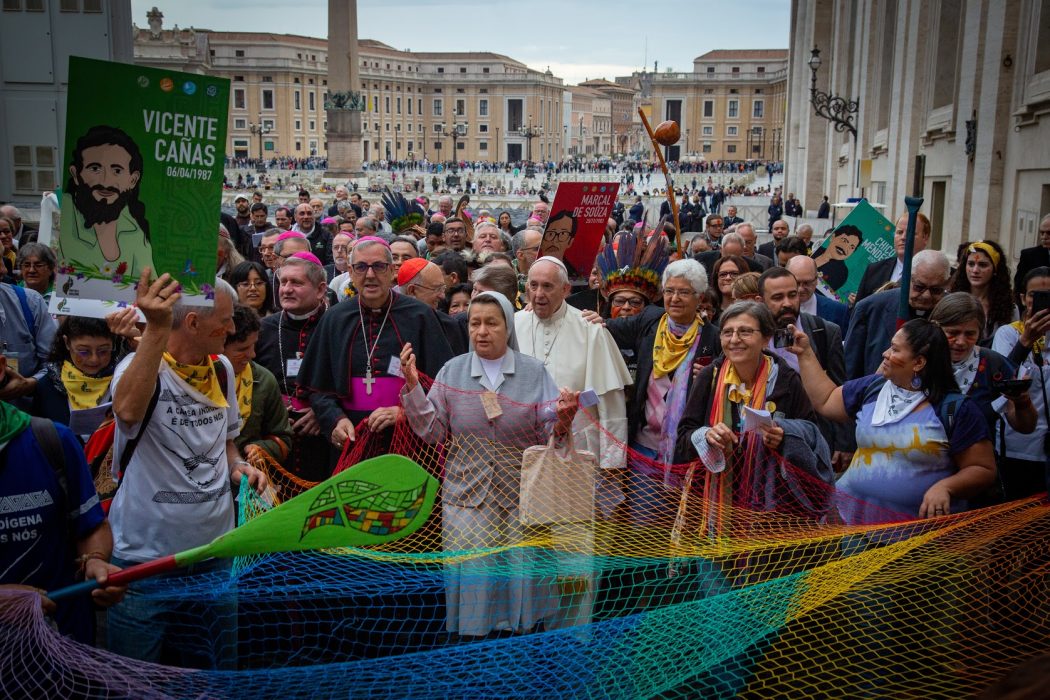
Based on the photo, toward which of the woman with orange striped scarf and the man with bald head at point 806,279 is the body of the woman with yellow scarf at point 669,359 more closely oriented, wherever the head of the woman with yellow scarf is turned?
the woman with orange striped scarf

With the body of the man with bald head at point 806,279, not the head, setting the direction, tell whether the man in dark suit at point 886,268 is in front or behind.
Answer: behind

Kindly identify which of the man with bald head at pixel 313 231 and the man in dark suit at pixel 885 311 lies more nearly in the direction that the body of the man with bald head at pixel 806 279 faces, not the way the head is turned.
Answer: the man in dark suit

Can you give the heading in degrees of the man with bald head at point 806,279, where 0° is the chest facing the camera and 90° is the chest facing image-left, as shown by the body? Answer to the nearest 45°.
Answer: approximately 0°

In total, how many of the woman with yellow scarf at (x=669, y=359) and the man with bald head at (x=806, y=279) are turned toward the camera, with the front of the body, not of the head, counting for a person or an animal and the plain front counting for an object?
2

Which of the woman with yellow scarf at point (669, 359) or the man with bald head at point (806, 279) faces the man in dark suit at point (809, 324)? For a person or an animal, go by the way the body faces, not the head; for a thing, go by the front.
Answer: the man with bald head

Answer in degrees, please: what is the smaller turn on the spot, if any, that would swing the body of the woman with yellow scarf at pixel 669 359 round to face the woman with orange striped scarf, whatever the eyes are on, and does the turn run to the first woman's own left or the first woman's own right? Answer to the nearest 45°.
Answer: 0° — they already face them

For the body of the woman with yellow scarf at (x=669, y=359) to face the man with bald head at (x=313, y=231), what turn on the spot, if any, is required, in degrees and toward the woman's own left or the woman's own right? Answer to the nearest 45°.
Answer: approximately 135° to the woman's own right

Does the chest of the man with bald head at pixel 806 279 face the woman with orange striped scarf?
yes

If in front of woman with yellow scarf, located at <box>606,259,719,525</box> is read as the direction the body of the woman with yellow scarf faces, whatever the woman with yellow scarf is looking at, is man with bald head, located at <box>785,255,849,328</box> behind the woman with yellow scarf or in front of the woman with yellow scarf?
behind
